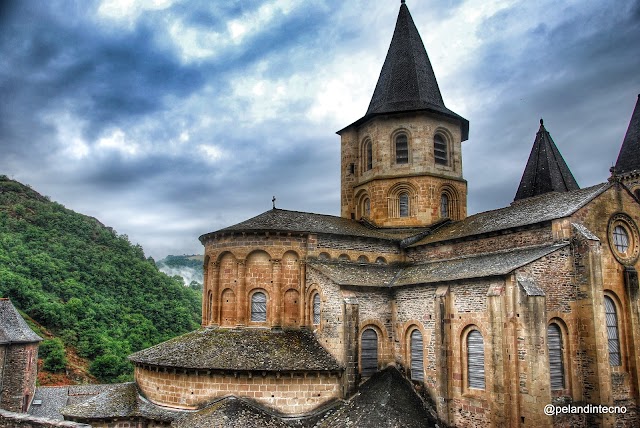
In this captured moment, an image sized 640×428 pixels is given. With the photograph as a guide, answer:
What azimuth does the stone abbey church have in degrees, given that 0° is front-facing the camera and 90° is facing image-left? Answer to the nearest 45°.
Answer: approximately 225°

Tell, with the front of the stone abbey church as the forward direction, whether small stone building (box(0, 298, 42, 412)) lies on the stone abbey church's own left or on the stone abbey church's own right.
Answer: on the stone abbey church's own left
